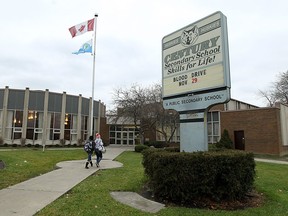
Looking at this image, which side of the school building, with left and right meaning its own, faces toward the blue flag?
front

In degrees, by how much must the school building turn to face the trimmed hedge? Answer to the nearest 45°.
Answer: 0° — it already faces it

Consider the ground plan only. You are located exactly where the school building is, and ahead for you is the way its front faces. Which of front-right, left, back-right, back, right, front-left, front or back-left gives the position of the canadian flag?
front

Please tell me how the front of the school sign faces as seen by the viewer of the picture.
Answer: facing the viewer and to the left of the viewer

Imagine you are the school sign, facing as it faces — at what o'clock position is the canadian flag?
The canadian flag is roughly at 3 o'clock from the school sign.

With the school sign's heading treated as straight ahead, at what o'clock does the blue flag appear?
The blue flag is roughly at 3 o'clock from the school sign.

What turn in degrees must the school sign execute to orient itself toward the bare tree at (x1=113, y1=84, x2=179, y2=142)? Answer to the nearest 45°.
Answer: approximately 135° to its right

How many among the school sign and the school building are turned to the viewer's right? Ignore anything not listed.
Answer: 0
